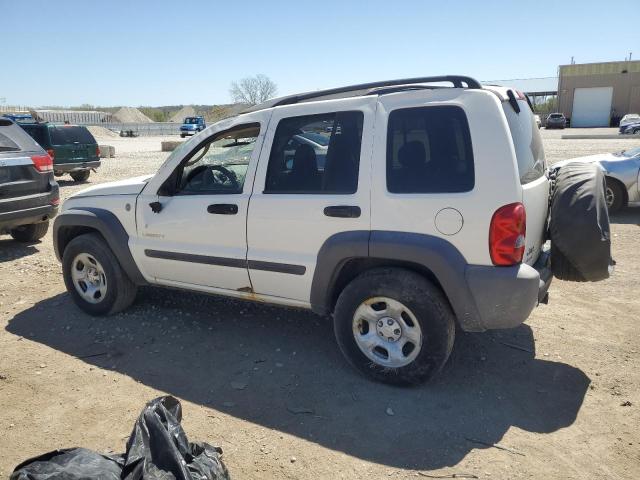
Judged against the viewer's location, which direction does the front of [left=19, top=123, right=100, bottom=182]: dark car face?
facing away from the viewer and to the left of the viewer

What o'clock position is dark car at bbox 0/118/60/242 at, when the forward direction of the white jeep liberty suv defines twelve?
The dark car is roughly at 12 o'clock from the white jeep liberty suv.

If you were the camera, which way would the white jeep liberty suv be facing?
facing away from the viewer and to the left of the viewer

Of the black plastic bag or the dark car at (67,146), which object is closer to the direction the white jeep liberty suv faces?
the dark car

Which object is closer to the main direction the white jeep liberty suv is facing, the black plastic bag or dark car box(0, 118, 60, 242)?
the dark car

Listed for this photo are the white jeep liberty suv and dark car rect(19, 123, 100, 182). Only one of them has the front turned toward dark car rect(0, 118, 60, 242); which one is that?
the white jeep liberty suv

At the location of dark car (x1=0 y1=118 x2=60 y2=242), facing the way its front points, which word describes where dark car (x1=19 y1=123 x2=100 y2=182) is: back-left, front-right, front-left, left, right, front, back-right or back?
front-right

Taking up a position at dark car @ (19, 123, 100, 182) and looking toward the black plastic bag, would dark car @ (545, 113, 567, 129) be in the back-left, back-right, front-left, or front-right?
back-left

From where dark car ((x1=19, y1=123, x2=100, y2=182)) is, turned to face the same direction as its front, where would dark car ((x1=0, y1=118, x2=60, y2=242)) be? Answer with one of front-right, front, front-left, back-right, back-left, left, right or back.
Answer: back-left

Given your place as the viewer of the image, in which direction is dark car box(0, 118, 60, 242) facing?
facing away from the viewer and to the left of the viewer
